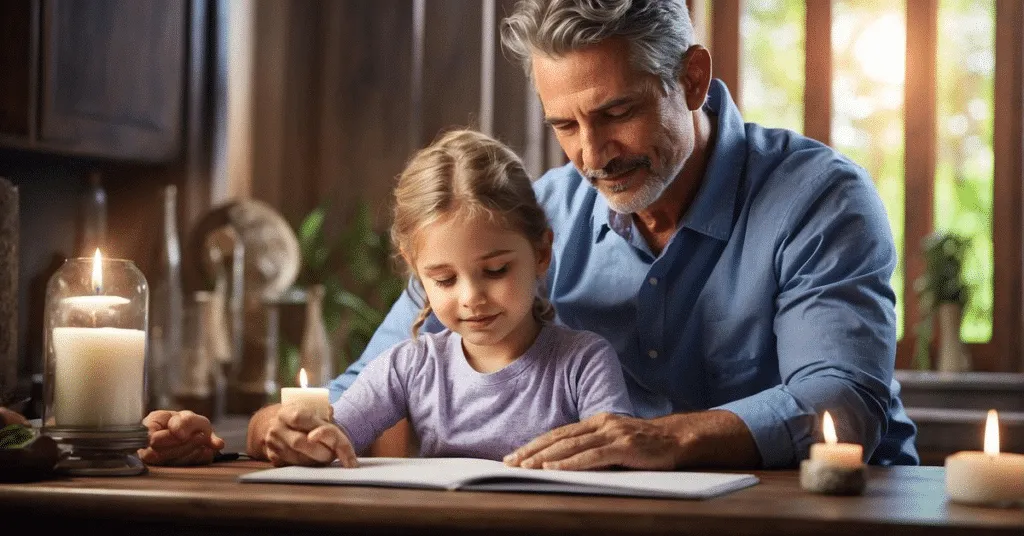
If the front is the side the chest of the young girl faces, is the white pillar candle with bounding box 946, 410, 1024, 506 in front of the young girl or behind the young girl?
in front

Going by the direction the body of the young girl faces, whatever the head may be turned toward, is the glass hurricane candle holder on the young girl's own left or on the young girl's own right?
on the young girl's own right

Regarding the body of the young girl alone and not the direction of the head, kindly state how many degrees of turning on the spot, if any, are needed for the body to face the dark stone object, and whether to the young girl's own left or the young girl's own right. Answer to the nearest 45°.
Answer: approximately 45° to the young girl's own right

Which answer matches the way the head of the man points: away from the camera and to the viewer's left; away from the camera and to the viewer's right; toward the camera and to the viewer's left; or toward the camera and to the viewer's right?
toward the camera and to the viewer's left

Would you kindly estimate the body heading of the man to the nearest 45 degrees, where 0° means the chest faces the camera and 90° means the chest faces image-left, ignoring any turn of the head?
approximately 45°

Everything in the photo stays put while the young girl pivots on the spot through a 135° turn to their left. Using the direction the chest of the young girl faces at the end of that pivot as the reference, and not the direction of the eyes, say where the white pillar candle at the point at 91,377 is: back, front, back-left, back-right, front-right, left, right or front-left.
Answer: back

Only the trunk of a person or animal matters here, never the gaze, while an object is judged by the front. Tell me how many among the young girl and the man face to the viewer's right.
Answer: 0

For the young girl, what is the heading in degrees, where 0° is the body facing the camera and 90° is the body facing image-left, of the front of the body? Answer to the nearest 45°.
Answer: approximately 0°

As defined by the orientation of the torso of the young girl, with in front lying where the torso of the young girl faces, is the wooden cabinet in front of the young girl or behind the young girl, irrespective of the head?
behind
